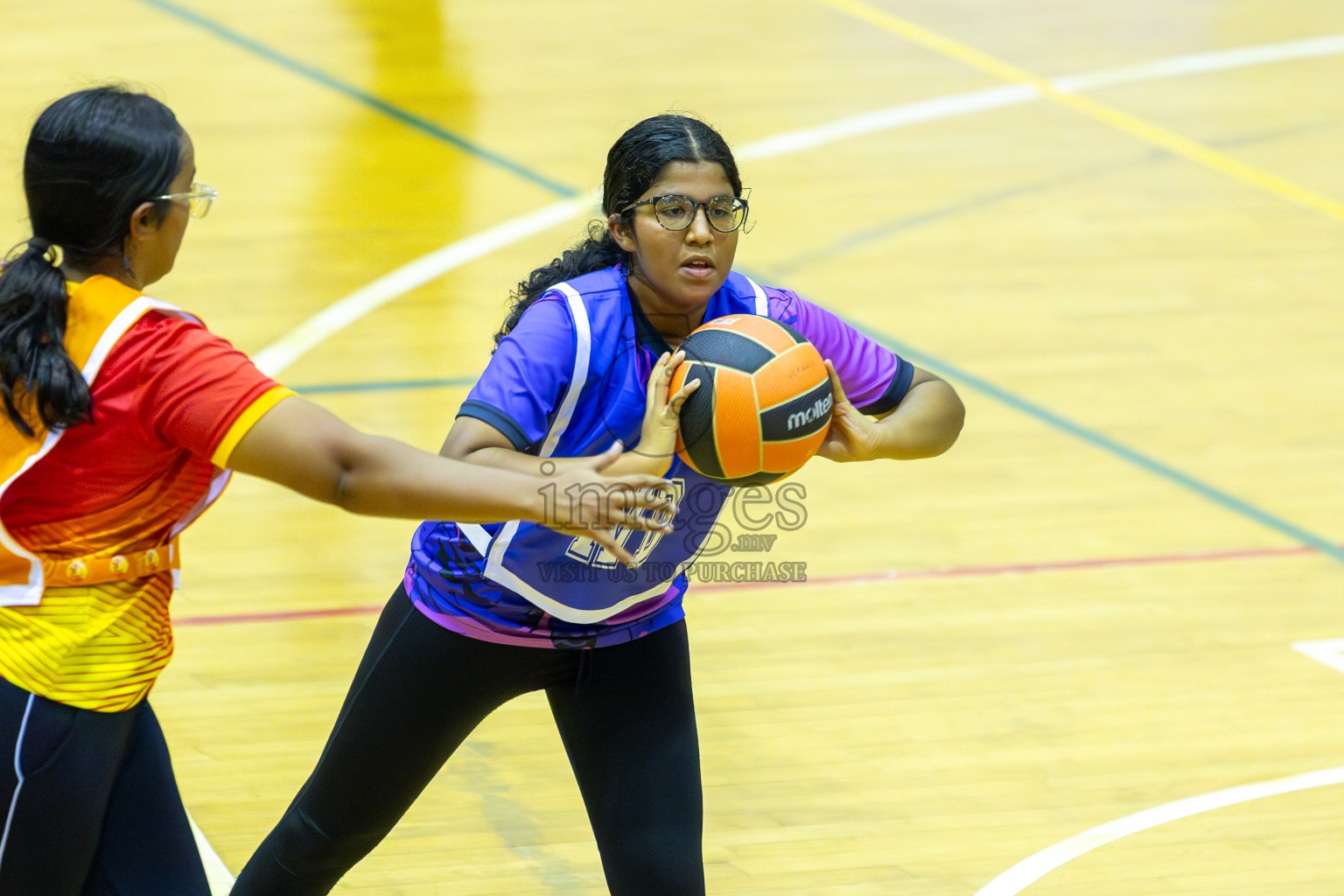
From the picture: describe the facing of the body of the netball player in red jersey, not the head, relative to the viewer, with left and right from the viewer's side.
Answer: facing away from the viewer and to the right of the viewer

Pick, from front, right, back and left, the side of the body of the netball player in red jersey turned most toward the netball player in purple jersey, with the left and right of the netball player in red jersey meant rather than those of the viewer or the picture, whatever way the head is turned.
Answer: front
